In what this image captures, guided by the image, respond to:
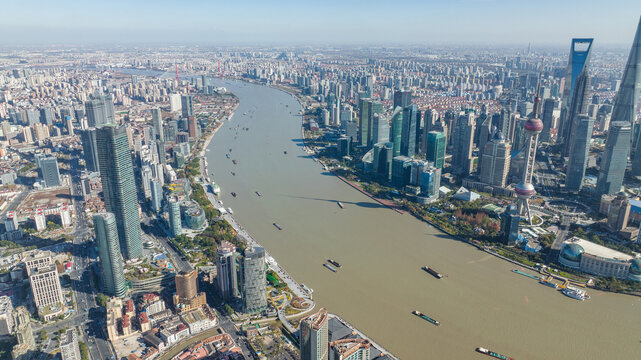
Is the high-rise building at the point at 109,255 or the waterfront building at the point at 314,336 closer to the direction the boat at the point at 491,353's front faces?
the waterfront building

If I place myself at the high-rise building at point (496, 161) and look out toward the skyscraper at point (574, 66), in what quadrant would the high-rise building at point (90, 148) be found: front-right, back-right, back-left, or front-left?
back-left

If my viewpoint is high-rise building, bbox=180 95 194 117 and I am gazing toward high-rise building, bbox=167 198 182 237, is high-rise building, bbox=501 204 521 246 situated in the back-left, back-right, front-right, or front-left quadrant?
front-left

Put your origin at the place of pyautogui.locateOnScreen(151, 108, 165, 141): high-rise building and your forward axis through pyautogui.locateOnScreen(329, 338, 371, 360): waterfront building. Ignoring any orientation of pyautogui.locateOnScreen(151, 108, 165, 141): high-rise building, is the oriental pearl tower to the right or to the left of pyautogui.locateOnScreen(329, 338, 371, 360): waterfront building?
left
